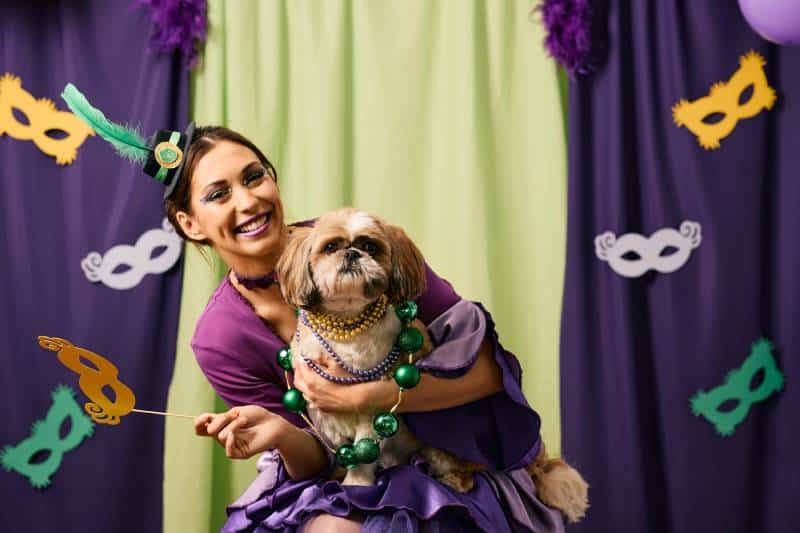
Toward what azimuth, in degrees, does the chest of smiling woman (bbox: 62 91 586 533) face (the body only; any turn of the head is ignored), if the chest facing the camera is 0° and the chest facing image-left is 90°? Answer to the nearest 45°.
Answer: approximately 0°

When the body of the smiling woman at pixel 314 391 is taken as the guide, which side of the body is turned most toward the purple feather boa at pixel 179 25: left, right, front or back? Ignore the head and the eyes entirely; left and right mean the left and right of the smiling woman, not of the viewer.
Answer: back

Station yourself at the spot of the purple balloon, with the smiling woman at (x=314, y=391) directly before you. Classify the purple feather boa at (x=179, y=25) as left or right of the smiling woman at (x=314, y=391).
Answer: right

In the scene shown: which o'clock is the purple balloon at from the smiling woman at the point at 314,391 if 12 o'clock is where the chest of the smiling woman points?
The purple balloon is roughly at 8 o'clock from the smiling woman.

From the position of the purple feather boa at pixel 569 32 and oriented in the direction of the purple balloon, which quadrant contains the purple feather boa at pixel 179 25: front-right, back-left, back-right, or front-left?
back-right

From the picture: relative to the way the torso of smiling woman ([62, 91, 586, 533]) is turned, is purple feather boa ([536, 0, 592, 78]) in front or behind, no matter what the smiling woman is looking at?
behind
